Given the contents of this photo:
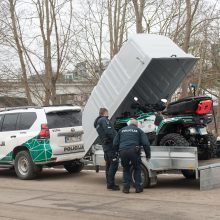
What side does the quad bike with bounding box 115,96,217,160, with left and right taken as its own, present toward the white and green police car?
front

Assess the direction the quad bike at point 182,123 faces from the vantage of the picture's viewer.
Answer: facing away from the viewer and to the left of the viewer

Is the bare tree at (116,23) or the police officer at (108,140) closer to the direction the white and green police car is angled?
the bare tree

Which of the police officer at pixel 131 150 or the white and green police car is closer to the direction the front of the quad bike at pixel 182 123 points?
the white and green police car

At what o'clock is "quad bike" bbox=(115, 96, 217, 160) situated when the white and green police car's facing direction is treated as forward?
The quad bike is roughly at 6 o'clock from the white and green police car.

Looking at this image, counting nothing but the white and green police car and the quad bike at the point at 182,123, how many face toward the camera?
0

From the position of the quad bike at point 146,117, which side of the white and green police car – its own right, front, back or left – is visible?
back

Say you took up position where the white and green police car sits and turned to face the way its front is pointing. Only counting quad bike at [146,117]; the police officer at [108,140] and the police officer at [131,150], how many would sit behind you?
3

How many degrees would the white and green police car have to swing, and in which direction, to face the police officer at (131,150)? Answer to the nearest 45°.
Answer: approximately 180°

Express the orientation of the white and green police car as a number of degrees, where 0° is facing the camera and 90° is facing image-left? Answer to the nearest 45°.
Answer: approximately 135°

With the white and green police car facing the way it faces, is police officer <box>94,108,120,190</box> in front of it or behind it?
behind

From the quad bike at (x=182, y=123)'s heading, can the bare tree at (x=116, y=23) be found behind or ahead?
ahead
